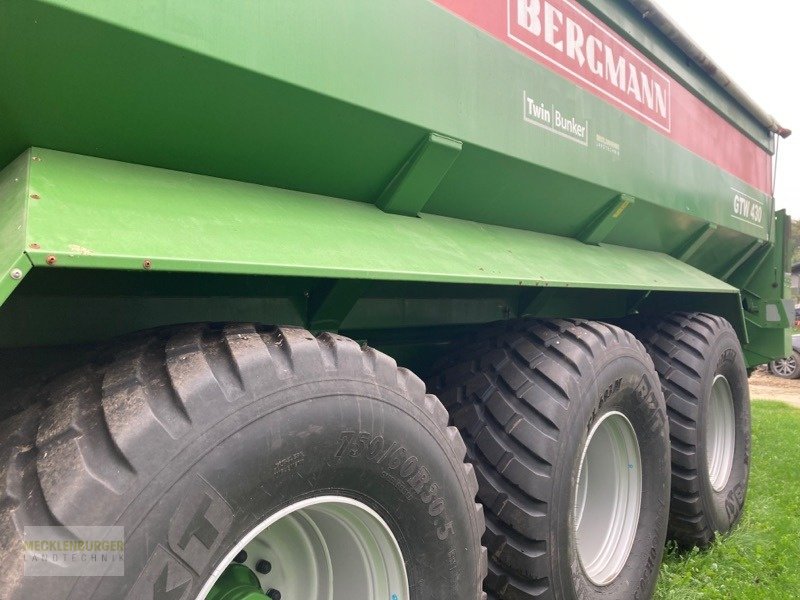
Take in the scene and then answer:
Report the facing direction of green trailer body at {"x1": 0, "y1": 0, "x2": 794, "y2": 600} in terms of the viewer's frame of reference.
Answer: facing the viewer and to the left of the viewer
